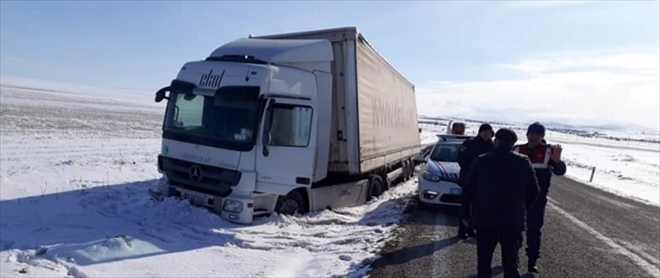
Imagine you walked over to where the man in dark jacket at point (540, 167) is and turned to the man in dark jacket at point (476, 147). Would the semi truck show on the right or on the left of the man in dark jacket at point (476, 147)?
left

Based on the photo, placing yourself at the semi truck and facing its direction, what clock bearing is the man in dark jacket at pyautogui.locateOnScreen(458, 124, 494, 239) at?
The man in dark jacket is roughly at 8 o'clock from the semi truck.

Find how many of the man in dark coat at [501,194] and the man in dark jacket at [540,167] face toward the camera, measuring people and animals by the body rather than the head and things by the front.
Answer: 1

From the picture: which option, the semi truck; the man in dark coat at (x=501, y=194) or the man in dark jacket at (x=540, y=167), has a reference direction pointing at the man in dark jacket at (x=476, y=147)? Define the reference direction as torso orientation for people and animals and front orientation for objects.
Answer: the man in dark coat

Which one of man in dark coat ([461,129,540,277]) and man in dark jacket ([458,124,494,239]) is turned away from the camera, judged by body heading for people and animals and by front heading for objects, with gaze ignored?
the man in dark coat

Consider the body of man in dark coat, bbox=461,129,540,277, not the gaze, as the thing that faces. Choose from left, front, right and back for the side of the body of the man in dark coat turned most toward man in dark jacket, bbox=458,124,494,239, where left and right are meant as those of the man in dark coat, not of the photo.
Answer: front

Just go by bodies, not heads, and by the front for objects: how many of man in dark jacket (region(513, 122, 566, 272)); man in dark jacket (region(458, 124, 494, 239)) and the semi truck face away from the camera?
0

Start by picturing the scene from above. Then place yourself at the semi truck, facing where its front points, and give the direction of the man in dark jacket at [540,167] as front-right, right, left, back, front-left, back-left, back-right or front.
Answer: left

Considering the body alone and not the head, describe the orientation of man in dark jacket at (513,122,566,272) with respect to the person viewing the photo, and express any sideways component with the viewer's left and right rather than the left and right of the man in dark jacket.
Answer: facing the viewer

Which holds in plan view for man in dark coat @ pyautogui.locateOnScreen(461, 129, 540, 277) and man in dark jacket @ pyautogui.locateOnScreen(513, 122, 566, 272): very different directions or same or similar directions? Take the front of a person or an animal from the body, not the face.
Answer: very different directions

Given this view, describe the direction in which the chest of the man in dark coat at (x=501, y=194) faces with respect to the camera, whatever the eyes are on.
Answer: away from the camera

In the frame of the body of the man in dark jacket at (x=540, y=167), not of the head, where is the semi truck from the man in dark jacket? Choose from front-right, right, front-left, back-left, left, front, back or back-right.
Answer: right
